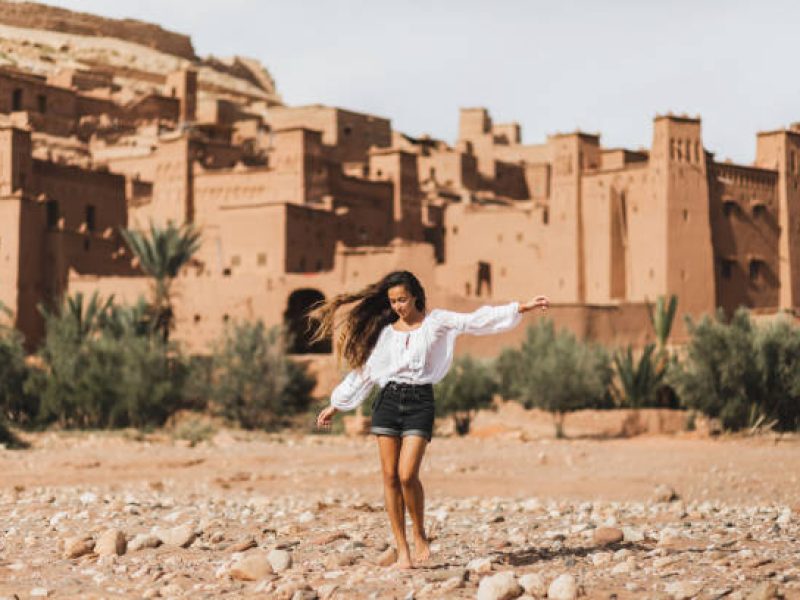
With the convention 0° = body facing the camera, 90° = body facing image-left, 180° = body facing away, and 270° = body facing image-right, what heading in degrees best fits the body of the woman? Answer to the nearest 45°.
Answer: approximately 0°

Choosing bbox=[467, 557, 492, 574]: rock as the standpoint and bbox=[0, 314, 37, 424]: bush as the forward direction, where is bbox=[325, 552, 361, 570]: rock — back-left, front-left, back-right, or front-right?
front-left

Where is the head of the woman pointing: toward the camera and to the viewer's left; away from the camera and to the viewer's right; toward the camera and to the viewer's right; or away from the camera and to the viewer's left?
toward the camera and to the viewer's right

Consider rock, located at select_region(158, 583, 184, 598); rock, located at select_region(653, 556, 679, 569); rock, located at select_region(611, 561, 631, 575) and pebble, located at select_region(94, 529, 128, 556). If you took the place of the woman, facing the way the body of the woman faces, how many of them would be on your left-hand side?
2

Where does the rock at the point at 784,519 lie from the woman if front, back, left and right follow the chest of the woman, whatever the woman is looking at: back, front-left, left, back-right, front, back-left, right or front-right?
back-left

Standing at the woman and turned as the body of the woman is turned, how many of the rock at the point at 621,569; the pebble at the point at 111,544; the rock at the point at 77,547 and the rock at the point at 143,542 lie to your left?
1

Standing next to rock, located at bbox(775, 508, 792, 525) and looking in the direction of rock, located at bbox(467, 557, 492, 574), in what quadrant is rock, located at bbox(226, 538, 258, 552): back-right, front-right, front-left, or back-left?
front-right

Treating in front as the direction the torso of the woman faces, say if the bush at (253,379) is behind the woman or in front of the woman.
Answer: behind

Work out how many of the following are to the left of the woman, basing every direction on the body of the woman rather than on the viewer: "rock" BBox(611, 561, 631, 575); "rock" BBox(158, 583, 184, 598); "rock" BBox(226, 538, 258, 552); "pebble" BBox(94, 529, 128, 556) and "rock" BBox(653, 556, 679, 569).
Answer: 2

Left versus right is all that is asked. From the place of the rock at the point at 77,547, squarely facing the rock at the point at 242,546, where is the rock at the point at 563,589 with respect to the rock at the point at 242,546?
right

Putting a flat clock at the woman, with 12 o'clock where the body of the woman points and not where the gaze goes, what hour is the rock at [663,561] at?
The rock is roughly at 9 o'clock from the woman.

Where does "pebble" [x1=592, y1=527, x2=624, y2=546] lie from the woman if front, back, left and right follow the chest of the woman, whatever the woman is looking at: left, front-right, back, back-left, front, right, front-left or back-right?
back-left

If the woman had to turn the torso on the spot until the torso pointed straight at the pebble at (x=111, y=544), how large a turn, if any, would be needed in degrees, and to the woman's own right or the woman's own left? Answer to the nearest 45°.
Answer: approximately 135° to the woman's own right

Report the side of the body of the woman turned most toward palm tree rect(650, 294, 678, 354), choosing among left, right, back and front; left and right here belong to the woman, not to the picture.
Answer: back

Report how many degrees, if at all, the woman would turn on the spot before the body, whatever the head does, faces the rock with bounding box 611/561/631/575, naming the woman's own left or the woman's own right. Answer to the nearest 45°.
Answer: approximately 90° to the woman's own left
